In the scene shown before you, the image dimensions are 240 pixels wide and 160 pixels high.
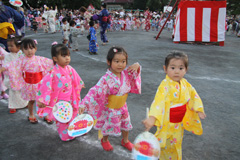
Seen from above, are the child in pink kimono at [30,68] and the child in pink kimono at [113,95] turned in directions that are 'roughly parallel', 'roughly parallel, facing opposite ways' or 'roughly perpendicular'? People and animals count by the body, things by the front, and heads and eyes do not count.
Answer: roughly parallel

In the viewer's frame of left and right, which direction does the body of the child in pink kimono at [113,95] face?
facing the viewer and to the right of the viewer

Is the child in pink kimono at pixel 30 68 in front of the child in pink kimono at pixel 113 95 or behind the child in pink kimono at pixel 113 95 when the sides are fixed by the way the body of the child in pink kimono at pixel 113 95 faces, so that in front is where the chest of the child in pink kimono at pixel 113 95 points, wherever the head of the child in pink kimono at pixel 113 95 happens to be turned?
behind

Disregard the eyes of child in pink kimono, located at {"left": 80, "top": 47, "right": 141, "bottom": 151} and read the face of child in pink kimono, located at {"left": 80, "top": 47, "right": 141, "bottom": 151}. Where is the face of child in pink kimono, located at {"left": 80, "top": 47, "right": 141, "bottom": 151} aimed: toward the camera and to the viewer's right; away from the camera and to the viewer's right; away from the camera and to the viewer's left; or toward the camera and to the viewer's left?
toward the camera and to the viewer's right

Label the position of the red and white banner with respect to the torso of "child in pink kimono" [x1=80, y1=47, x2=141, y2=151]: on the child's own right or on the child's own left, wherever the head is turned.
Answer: on the child's own left

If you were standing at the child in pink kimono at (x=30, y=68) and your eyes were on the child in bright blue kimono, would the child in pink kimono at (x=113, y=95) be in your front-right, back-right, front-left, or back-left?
back-right

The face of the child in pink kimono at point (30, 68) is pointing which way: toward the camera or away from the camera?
toward the camera

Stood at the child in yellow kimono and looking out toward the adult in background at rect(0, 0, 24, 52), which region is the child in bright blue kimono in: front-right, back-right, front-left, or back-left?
front-right

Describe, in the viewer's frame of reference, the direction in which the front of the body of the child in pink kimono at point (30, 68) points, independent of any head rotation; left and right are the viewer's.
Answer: facing the viewer

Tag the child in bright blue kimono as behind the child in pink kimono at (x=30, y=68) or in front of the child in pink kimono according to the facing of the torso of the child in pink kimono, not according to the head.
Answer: behind

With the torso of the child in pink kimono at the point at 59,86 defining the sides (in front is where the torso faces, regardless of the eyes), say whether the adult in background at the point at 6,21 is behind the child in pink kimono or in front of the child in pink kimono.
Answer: behind

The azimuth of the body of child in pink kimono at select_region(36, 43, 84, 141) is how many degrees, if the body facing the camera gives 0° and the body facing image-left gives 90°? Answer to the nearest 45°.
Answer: approximately 315°
